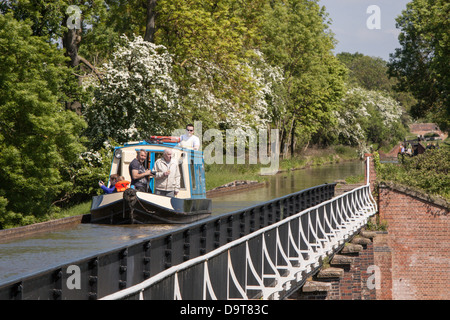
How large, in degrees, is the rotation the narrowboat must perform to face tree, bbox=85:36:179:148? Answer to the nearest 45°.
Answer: approximately 135° to its right

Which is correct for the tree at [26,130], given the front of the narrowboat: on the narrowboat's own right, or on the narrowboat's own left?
on the narrowboat's own right

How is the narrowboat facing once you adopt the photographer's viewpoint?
facing the viewer and to the left of the viewer

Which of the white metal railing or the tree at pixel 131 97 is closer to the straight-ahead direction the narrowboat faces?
the white metal railing
